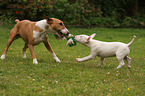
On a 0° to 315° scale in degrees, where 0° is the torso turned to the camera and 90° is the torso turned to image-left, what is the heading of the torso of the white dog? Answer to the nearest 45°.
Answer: approximately 90°
